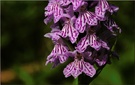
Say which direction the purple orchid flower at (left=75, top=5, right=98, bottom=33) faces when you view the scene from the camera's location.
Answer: facing the viewer

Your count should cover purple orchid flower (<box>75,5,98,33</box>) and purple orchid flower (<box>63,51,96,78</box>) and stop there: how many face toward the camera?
2

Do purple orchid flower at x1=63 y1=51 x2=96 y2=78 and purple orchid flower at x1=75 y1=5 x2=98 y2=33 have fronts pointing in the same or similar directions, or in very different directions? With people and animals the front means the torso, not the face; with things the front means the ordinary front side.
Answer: same or similar directions

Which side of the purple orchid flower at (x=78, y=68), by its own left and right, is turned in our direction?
front
